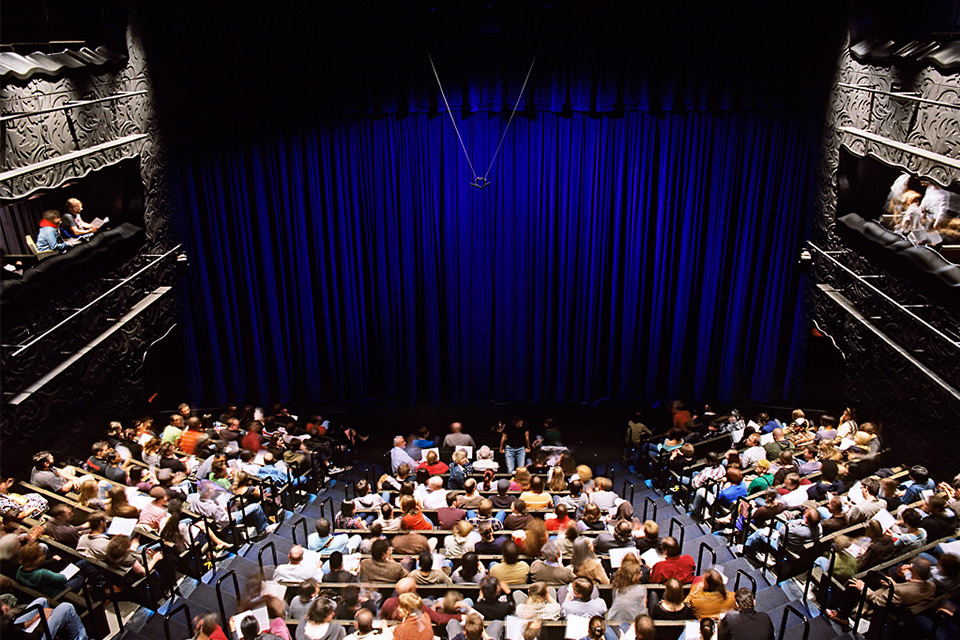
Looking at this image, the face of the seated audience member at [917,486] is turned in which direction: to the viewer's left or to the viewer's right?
to the viewer's left

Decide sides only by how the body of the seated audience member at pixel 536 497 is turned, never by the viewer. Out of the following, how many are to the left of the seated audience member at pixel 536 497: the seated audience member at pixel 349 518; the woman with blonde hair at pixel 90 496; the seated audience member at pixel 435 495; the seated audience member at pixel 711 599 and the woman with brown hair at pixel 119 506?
4

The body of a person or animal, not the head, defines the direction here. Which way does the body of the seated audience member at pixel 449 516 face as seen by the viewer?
away from the camera

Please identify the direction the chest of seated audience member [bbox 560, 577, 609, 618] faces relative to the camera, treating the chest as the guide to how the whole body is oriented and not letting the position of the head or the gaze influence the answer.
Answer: away from the camera

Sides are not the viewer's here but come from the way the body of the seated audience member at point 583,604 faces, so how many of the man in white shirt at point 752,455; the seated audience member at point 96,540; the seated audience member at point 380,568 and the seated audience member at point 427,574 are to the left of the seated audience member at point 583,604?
3

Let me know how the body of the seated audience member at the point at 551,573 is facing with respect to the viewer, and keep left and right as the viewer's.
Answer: facing away from the viewer

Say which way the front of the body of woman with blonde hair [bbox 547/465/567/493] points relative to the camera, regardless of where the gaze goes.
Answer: away from the camera

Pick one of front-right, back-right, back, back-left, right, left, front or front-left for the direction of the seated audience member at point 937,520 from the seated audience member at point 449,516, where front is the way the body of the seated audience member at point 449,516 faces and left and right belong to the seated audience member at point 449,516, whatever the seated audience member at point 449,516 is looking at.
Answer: right

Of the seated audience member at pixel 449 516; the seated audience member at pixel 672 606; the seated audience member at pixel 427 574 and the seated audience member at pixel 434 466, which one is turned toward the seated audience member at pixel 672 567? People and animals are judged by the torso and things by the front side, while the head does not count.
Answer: the seated audience member at pixel 672 606

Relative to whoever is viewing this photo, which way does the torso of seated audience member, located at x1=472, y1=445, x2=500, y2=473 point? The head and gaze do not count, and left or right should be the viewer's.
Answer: facing away from the viewer

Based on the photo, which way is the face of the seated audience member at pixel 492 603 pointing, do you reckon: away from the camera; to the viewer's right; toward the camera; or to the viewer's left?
away from the camera

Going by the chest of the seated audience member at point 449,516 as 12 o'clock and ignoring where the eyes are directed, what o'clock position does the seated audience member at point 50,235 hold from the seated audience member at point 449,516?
the seated audience member at point 50,235 is roughly at 10 o'clock from the seated audience member at point 449,516.

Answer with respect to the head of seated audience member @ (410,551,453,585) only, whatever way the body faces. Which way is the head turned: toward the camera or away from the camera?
away from the camera

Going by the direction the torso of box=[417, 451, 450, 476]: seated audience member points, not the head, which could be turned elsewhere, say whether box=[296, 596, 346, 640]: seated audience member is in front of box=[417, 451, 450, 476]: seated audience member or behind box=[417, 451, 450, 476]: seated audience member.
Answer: behind

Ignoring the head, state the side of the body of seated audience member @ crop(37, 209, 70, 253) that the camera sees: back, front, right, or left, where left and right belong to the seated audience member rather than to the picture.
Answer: right

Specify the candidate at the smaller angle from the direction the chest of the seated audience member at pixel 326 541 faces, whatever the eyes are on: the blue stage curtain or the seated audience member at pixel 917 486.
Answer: the blue stage curtain

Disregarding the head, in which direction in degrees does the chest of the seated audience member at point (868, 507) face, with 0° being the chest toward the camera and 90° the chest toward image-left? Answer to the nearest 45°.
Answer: approximately 135°

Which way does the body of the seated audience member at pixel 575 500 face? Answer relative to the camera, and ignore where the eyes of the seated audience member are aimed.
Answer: away from the camera

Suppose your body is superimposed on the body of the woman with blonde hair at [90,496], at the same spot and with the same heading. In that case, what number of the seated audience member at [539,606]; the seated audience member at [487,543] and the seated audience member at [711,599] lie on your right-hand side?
3

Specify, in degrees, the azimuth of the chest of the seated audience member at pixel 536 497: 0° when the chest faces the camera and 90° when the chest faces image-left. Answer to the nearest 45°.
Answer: approximately 180°

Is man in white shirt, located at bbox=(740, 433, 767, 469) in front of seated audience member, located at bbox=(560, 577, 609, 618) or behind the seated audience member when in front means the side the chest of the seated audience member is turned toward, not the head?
in front

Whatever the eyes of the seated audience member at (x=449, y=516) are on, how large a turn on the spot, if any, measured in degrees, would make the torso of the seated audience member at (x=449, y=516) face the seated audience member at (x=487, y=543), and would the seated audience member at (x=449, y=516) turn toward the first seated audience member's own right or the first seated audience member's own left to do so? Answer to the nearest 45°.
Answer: approximately 135° to the first seated audience member's own right

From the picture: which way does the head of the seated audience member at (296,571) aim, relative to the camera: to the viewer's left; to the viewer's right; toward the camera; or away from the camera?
away from the camera
